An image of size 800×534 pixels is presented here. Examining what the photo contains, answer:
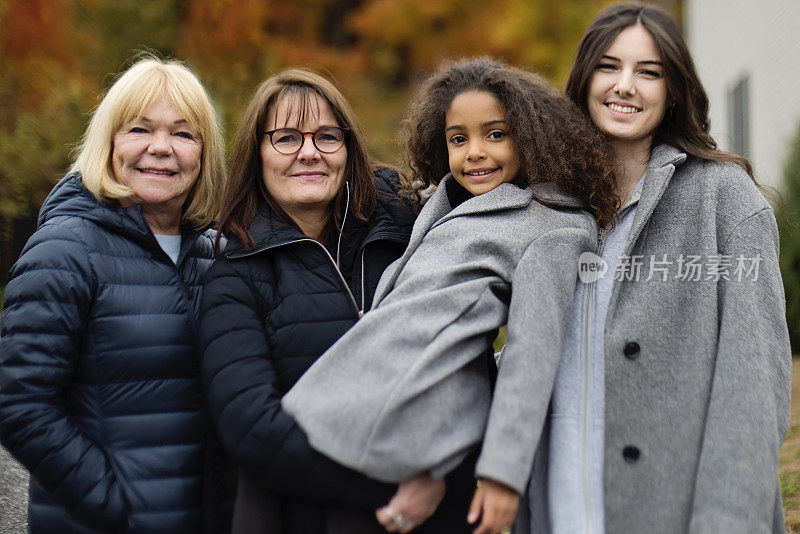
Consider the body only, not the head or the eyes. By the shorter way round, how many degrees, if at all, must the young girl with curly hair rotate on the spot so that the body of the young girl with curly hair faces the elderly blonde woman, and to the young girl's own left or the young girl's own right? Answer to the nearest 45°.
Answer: approximately 45° to the young girl's own right

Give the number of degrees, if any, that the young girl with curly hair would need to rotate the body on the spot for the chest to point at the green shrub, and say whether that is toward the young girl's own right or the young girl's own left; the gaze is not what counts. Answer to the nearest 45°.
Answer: approximately 180°

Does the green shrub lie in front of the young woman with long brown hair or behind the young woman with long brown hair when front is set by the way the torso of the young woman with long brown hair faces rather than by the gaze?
behind

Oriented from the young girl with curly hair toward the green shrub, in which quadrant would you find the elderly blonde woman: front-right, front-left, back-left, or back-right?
back-left

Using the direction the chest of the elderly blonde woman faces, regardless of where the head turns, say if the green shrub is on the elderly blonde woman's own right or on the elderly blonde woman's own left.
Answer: on the elderly blonde woman's own left

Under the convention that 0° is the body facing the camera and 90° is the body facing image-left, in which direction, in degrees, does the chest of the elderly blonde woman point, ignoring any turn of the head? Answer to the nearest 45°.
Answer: approximately 315°

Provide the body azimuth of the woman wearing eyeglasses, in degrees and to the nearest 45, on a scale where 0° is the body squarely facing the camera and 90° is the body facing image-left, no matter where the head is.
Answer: approximately 315°

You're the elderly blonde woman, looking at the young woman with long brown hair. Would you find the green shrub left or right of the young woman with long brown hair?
left
